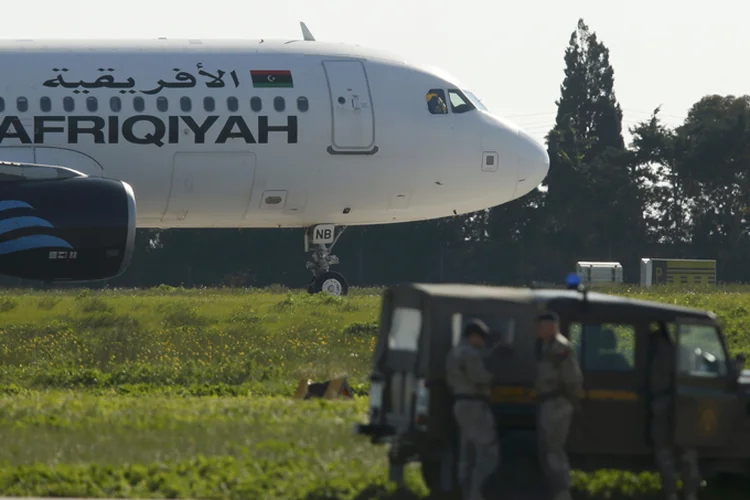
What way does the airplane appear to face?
to the viewer's right

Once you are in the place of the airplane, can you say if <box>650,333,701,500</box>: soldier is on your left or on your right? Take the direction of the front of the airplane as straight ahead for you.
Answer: on your right

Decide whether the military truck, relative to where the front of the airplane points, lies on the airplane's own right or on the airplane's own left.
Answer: on the airplane's own right
